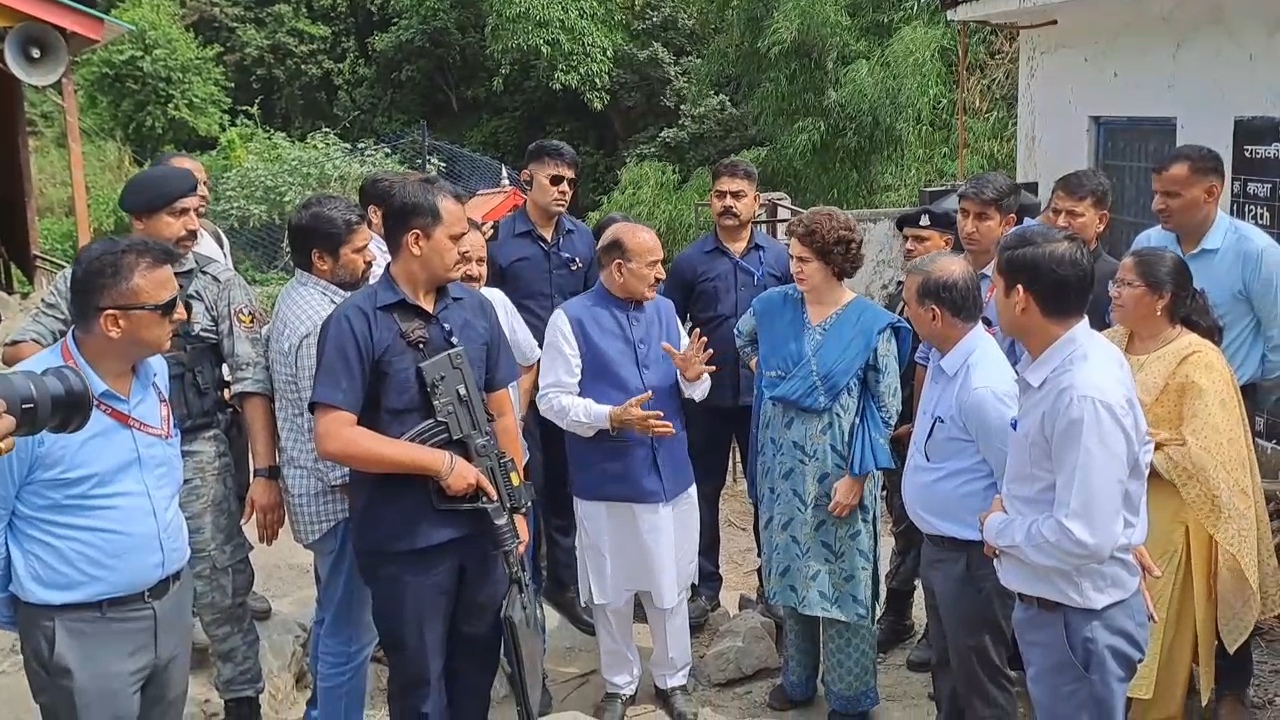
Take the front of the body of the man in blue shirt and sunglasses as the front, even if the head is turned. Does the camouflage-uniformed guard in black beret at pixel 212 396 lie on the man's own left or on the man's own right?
on the man's own left

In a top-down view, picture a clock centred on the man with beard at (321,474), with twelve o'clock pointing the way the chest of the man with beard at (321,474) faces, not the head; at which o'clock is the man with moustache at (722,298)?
the man with moustache at (722,298) is roughly at 11 o'clock from the man with beard at (321,474).

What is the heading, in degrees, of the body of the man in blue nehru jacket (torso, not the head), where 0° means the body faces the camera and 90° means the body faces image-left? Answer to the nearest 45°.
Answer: approximately 315°

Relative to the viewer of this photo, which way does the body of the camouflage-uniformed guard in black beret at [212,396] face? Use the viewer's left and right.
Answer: facing the viewer

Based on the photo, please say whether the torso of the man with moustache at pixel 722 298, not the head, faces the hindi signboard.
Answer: no

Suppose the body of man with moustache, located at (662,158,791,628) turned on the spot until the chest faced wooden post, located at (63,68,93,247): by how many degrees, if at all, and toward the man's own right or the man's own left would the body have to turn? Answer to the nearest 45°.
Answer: approximately 135° to the man's own right

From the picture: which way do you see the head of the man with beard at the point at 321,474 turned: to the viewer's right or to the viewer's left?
to the viewer's right

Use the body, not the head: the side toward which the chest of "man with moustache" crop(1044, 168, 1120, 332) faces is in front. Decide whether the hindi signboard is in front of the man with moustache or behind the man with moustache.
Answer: behind

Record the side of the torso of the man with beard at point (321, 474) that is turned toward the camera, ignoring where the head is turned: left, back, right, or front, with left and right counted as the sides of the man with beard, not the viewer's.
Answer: right

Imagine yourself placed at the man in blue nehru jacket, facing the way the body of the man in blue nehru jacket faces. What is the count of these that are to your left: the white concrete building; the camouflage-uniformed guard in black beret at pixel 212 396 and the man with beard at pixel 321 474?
1

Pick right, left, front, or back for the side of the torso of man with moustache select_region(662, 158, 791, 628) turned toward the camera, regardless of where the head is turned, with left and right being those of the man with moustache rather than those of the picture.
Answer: front

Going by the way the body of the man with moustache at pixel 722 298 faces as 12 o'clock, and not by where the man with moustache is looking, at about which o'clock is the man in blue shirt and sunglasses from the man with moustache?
The man in blue shirt and sunglasses is roughly at 1 o'clock from the man with moustache.

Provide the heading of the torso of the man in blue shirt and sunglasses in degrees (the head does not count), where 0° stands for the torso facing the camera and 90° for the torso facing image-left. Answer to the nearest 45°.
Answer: approximately 315°

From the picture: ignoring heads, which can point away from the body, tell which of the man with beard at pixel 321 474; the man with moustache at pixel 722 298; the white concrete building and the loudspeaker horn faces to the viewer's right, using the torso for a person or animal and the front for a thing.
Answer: the man with beard at pixel 321 474

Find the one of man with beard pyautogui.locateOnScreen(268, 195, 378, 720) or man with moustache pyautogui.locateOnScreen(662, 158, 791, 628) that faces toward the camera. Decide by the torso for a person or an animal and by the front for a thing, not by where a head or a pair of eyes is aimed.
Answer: man with moustache pyautogui.locateOnScreen(662, 158, 791, 628)

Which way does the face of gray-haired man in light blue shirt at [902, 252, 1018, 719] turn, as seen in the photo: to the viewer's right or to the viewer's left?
to the viewer's left
